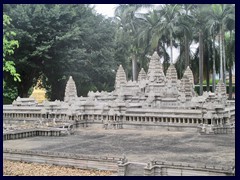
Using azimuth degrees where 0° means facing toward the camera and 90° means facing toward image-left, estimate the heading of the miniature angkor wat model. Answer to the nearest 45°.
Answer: approximately 45°
